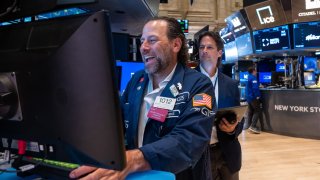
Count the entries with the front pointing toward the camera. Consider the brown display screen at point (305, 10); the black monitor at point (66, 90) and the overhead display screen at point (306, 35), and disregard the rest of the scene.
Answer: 2

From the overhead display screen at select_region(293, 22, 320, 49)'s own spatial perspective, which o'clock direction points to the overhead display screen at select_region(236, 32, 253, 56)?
the overhead display screen at select_region(236, 32, 253, 56) is roughly at 4 o'clock from the overhead display screen at select_region(293, 22, 320, 49).

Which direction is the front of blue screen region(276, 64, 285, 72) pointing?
toward the camera

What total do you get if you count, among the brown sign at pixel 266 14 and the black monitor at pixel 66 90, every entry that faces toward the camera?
1

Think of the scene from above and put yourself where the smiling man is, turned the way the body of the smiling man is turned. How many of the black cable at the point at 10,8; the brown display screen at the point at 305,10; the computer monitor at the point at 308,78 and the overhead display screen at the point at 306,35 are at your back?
3

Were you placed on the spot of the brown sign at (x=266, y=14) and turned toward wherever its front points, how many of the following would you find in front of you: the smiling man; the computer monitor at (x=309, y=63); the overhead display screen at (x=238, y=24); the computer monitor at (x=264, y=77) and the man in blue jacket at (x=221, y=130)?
2

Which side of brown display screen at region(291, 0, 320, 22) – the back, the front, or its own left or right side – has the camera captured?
front

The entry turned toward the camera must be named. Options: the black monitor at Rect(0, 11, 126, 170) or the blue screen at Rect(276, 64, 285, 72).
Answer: the blue screen

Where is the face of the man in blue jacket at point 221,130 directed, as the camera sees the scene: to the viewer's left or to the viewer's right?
to the viewer's left

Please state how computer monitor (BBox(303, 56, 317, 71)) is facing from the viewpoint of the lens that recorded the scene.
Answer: facing the viewer

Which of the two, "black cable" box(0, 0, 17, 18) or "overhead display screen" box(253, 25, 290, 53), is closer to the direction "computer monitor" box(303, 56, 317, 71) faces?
the black cable

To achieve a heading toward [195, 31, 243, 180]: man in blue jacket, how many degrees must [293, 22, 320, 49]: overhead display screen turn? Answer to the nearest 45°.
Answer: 0° — it already faces them

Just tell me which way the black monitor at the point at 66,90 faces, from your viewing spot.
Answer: facing away from the viewer and to the right of the viewer

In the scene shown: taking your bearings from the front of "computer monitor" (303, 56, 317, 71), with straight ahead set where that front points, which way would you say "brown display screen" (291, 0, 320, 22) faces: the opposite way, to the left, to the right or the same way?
the same way

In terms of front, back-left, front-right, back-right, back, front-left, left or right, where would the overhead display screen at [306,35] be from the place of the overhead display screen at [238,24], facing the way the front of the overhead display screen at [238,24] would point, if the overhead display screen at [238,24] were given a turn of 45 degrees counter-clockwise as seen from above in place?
front-left

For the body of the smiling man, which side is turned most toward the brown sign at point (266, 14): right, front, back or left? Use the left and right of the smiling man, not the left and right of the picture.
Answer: back

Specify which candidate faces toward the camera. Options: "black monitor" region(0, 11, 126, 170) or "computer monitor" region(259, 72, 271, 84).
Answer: the computer monitor
